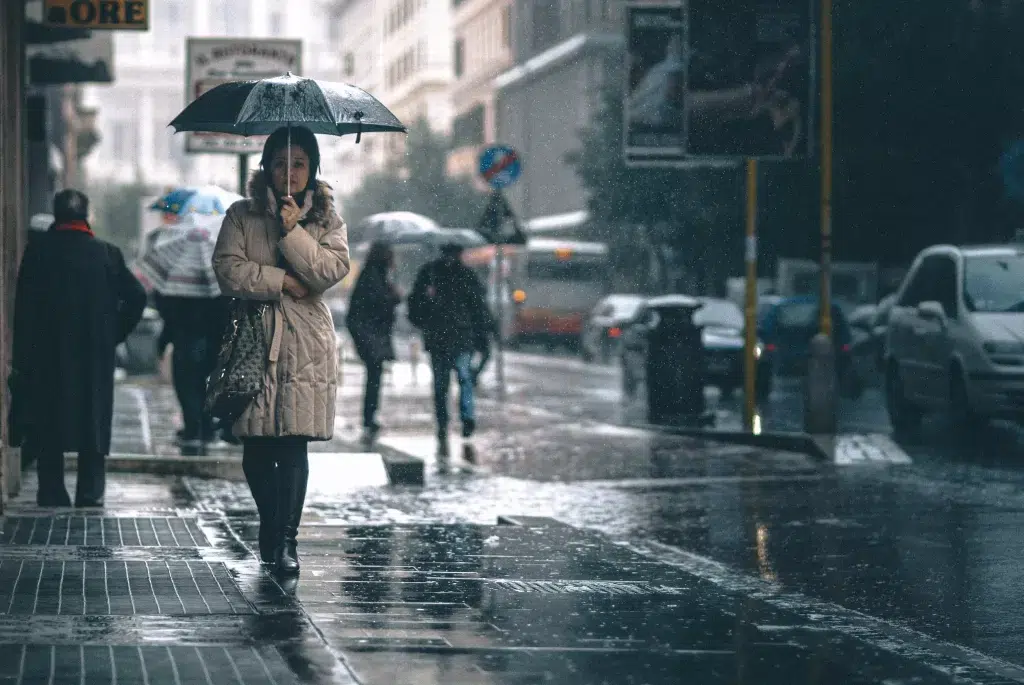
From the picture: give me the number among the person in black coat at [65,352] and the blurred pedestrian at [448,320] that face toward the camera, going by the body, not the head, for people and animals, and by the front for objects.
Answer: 0

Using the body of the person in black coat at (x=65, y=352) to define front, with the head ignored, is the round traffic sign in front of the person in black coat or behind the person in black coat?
in front

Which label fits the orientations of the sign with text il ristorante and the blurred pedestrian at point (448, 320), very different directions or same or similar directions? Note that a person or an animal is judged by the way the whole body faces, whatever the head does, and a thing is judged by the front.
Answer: very different directions

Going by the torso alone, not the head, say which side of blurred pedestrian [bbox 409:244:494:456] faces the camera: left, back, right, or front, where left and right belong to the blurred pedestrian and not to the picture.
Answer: back

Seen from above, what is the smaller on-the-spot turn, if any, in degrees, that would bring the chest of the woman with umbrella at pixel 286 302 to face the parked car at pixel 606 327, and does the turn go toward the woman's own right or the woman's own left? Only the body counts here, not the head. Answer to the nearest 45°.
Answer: approximately 180°

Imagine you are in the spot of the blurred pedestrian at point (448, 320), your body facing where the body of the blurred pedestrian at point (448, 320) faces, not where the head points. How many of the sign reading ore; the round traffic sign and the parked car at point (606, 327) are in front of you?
2

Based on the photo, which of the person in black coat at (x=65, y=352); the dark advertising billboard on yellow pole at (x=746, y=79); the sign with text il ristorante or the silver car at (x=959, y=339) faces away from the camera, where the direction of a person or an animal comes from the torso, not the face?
the person in black coat

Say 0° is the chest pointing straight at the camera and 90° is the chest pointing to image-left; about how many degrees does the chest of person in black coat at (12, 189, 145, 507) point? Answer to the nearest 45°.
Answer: approximately 180°

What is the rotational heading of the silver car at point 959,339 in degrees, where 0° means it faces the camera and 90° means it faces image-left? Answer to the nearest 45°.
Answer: approximately 315°
